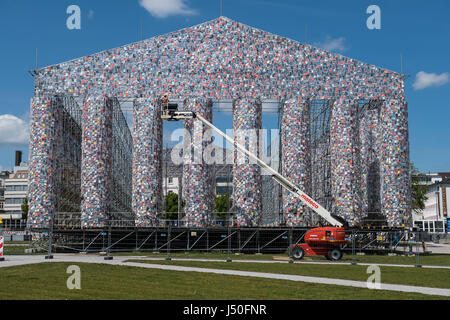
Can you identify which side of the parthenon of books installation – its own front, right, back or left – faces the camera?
front
